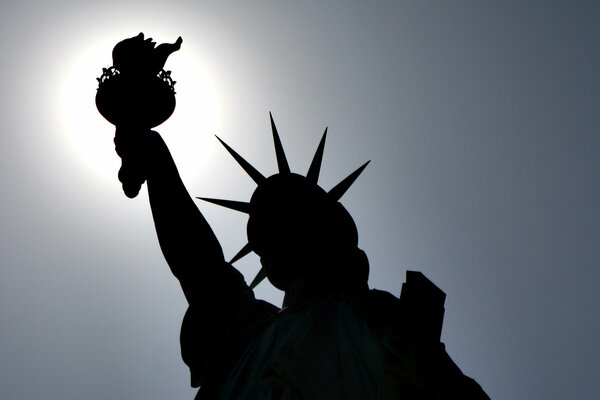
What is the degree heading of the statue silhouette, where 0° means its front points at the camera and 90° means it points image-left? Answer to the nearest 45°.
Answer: approximately 45°
